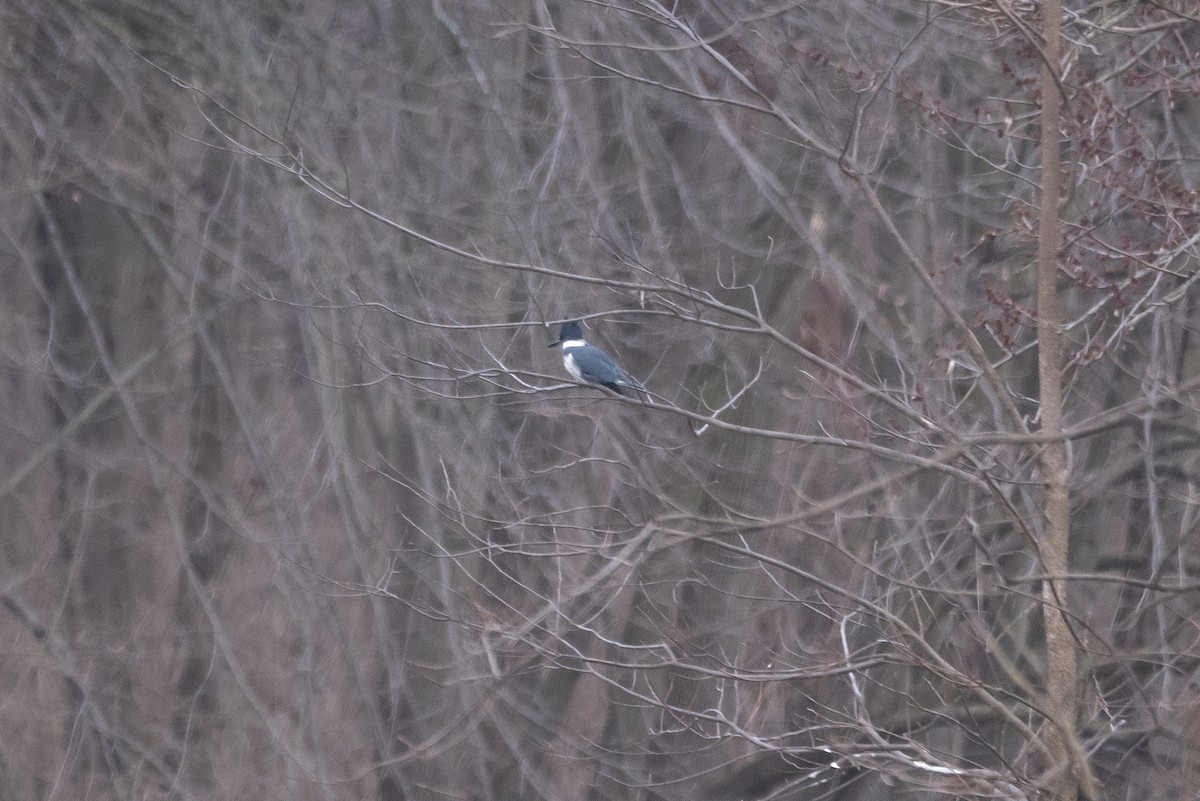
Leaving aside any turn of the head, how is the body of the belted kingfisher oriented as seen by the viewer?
to the viewer's left

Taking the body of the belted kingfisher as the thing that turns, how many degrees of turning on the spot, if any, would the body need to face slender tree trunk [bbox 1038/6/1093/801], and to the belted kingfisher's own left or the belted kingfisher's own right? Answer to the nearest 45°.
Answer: approximately 135° to the belted kingfisher's own left
